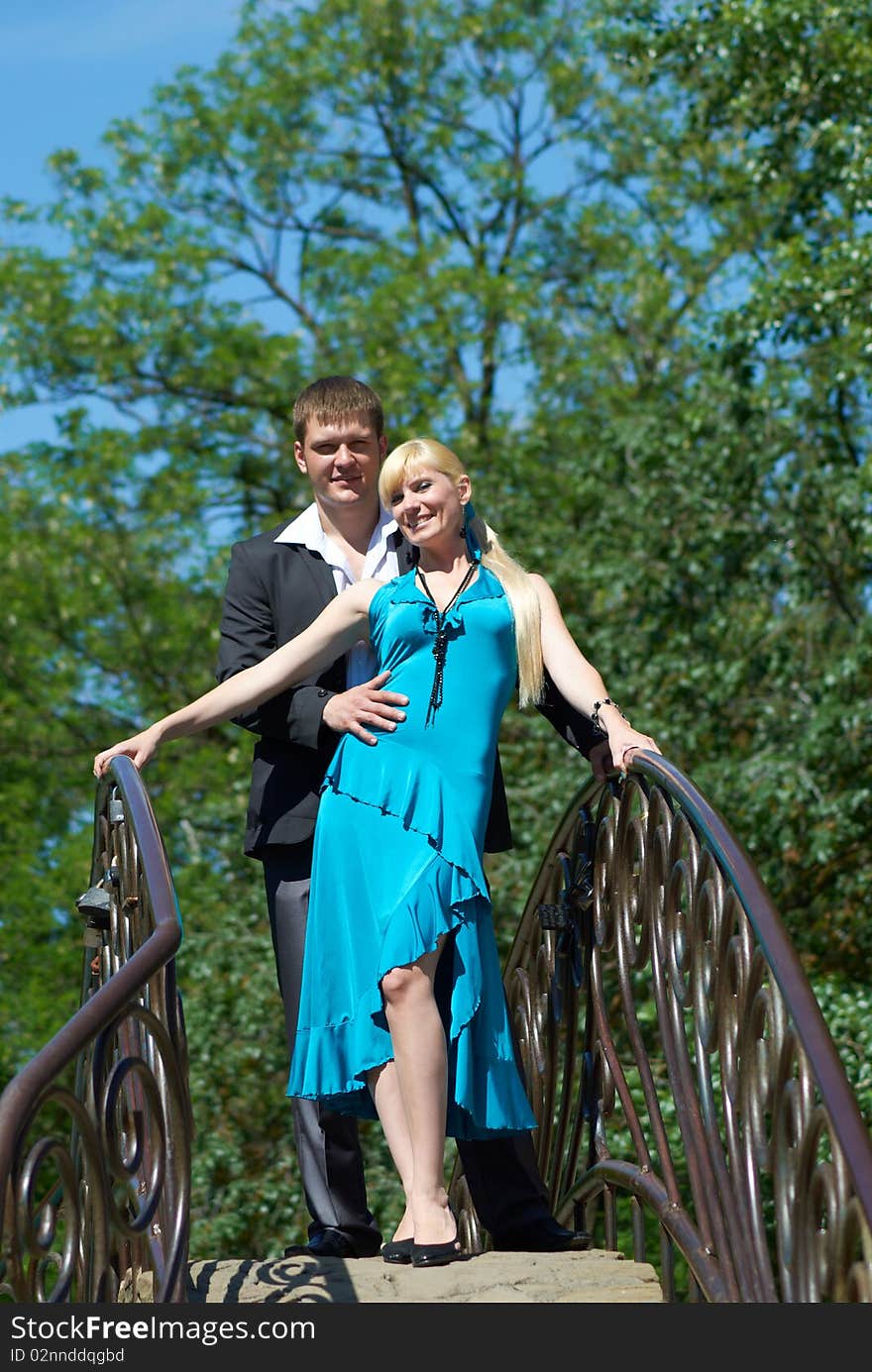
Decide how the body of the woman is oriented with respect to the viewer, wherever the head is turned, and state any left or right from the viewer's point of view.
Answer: facing the viewer

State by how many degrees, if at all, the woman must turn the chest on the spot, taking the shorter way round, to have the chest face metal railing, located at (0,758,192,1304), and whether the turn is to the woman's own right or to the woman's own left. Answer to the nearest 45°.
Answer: approximately 45° to the woman's own right

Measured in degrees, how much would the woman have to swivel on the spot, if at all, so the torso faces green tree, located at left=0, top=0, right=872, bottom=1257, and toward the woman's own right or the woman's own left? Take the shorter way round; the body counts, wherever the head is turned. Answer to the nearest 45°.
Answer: approximately 180°

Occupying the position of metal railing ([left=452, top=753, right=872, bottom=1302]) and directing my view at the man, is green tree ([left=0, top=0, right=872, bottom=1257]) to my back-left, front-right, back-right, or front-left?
front-right

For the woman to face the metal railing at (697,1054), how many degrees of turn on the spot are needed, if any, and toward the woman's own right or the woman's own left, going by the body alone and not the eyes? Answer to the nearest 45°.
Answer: approximately 45° to the woman's own left

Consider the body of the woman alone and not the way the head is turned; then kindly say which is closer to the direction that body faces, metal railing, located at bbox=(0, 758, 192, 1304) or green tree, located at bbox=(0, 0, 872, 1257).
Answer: the metal railing

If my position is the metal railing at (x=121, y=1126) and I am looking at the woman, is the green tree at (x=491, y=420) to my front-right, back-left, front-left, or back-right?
front-left

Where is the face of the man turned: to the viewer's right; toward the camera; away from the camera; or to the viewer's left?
toward the camera
